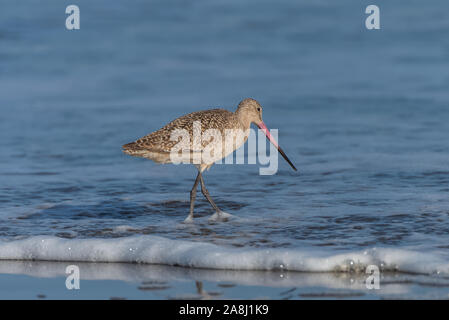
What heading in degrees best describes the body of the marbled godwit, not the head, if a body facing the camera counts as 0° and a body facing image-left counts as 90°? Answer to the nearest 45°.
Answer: approximately 270°
